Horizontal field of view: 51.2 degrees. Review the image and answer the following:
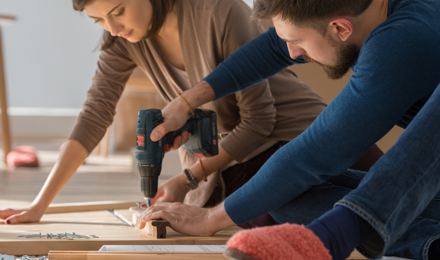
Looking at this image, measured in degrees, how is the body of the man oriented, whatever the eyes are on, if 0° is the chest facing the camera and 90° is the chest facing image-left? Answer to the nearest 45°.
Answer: approximately 90°

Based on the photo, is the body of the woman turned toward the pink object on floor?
no

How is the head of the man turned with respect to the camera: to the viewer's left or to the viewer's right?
to the viewer's left

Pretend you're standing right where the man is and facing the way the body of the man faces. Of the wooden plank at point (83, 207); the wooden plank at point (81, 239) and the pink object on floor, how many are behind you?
0

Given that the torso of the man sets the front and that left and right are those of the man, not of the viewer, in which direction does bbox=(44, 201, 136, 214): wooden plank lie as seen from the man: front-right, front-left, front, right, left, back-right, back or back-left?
front-right
